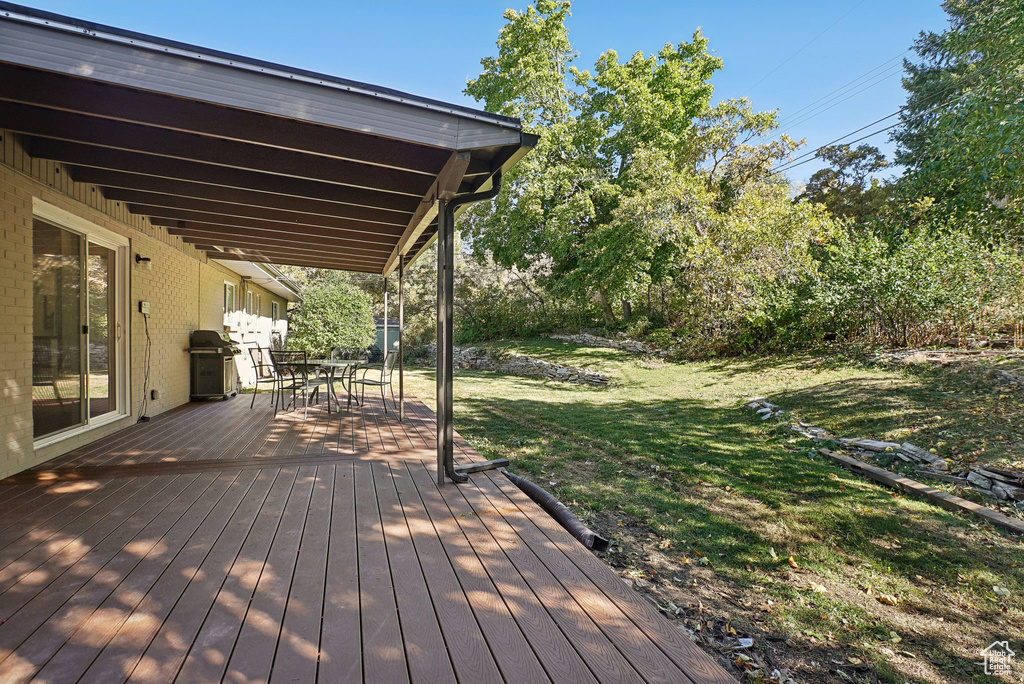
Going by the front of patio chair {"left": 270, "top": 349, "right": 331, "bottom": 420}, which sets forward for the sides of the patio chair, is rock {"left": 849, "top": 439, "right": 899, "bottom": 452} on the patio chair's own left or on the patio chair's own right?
on the patio chair's own right

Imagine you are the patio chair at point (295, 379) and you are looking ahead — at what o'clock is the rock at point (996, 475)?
The rock is roughly at 3 o'clock from the patio chair.

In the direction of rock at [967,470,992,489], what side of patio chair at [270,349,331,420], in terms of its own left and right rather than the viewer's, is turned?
right

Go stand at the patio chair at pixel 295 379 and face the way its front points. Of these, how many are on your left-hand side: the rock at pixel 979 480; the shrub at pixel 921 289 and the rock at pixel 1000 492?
0

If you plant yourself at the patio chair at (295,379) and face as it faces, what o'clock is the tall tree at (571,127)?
The tall tree is roughly at 12 o'clock from the patio chair.

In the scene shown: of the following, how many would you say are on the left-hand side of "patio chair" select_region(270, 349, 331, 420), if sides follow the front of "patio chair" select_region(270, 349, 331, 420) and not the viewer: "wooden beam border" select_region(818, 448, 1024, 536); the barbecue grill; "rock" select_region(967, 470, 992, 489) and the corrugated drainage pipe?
1

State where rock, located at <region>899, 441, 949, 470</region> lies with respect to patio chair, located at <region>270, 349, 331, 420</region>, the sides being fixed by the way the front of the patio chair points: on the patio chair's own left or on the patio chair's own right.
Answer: on the patio chair's own right

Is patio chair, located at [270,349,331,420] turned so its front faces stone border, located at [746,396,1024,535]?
no

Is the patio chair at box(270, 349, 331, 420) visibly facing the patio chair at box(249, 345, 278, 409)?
no

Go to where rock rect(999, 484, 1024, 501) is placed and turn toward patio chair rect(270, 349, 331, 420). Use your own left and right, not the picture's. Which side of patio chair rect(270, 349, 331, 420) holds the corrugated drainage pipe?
left

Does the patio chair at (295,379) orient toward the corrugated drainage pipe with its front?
no

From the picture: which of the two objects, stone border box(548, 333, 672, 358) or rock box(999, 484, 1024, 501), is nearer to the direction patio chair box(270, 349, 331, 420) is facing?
the stone border

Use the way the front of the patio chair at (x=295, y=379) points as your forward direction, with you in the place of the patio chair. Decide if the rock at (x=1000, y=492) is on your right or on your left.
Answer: on your right

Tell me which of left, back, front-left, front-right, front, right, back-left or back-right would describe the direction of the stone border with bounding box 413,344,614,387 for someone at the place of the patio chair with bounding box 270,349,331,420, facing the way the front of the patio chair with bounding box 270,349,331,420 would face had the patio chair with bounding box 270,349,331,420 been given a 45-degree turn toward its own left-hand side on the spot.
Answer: front-right

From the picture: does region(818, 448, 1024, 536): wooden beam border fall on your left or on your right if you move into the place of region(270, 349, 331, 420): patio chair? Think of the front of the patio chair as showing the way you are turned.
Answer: on your right

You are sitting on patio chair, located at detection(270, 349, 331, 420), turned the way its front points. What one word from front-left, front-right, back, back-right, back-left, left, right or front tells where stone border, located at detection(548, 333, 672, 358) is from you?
front

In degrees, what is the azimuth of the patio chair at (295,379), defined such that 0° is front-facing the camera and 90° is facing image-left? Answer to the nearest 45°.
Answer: approximately 225°
